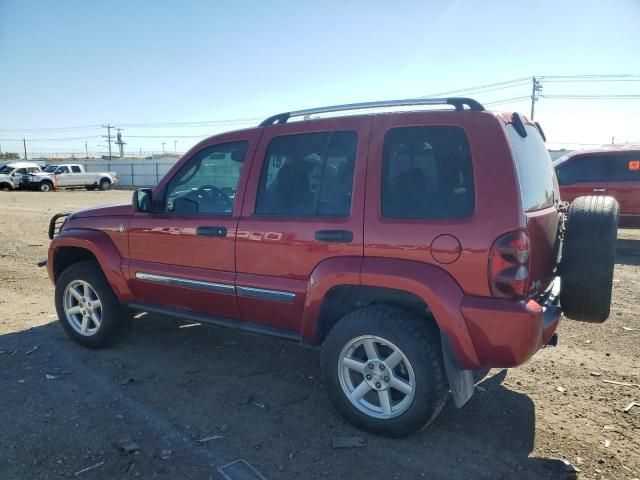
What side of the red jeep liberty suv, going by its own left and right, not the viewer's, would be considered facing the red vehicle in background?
right

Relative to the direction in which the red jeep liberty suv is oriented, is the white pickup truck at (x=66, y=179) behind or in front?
in front

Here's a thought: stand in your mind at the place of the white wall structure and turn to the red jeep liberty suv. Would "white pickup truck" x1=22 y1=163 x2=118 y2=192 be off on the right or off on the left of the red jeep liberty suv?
right

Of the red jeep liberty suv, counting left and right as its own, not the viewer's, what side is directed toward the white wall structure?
front

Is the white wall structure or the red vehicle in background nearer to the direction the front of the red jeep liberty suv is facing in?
the white wall structure

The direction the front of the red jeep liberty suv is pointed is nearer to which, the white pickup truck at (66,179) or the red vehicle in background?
the white pickup truck

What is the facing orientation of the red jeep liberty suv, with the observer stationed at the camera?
facing away from the viewer and to the left of the viewer
